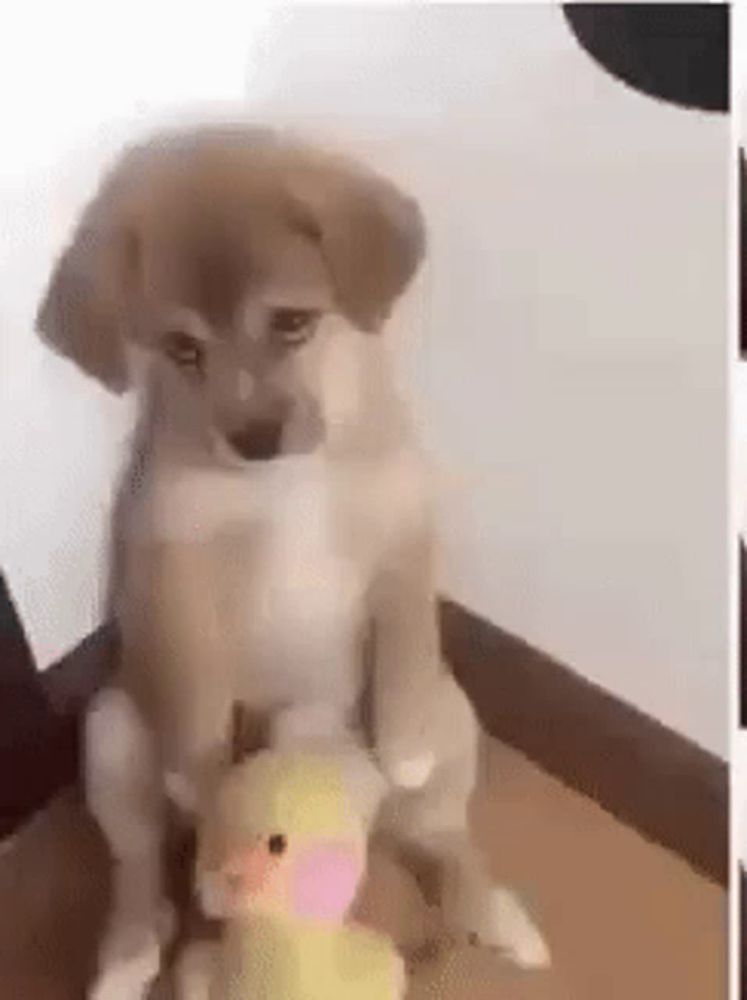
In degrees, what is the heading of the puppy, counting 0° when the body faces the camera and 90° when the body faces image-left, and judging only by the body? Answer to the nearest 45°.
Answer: approximately 0°
